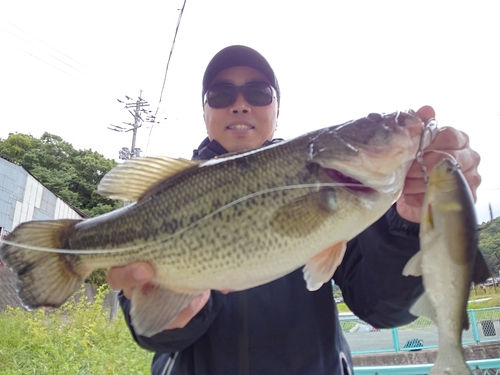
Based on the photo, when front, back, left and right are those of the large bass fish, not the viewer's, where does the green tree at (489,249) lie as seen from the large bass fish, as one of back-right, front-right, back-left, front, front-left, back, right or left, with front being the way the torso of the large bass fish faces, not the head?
front

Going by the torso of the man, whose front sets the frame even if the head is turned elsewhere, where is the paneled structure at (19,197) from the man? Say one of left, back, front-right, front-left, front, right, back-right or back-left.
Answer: back-right

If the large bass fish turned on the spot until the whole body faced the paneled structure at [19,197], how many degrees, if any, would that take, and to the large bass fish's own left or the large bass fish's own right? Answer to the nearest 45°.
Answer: approximately 135° to the large bass fish's own left

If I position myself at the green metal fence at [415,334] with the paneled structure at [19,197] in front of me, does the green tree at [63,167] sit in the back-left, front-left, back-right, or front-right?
front-right

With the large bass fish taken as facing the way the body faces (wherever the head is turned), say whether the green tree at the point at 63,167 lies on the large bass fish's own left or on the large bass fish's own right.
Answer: on the large bass fish's own left

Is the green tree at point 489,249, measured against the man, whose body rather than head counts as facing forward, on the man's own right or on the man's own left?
on the man's own left

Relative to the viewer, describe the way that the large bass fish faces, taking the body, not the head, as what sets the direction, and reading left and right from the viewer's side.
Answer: facing to the right of the viewer

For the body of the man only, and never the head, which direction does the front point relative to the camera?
toward the camera

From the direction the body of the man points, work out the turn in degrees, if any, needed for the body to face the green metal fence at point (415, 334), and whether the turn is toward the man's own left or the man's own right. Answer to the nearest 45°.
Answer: approximately 180°

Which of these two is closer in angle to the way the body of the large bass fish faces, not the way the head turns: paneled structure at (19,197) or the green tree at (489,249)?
the green tree

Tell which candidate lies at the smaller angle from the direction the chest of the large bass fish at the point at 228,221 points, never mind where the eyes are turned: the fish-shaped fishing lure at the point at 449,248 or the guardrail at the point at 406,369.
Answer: the fish-shaped fishing lure

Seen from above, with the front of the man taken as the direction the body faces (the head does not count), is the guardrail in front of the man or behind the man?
behind
